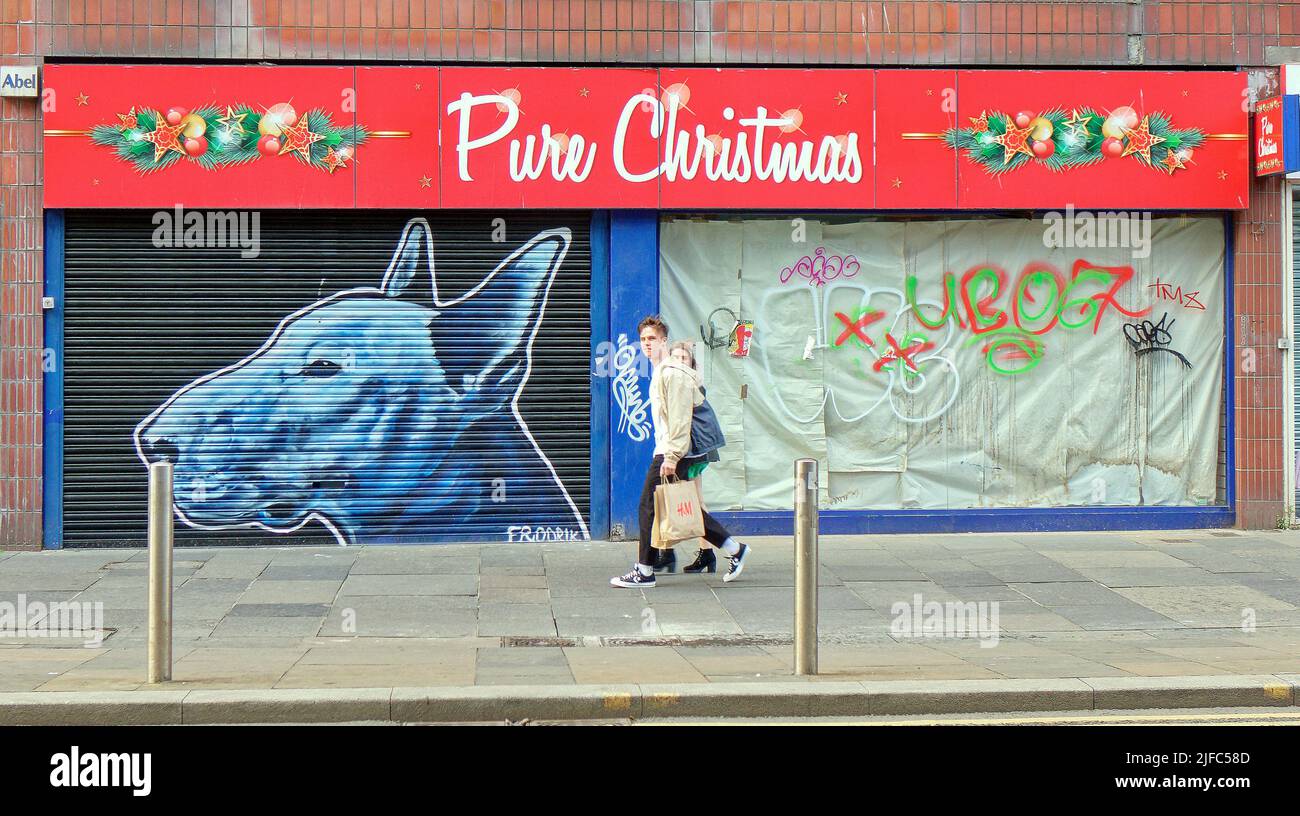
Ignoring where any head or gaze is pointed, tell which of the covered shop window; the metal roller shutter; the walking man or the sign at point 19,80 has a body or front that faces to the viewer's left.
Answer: the walking man

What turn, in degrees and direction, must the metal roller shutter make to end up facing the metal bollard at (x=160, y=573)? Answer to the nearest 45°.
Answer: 0° — it already faces it

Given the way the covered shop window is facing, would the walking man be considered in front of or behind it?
in front

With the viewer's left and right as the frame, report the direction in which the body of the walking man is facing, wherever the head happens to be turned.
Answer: facing to the left of the viewer

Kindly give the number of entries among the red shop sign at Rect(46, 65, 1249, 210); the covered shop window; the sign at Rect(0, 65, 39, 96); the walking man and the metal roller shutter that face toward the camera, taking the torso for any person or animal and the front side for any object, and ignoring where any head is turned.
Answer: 4

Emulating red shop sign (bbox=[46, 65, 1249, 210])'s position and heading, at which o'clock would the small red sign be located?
The small red sign is roughly at 9 o'clock from the red shop sign.

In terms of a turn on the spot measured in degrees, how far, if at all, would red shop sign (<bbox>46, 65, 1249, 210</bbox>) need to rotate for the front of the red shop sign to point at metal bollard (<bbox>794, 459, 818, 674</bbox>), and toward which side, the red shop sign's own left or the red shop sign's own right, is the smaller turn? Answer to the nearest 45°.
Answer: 0° — it already faces it

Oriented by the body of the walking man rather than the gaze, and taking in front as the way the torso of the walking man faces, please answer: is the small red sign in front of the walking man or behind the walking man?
behind

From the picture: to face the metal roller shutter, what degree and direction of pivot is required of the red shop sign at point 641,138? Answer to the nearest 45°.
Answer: approximately 90° to its right

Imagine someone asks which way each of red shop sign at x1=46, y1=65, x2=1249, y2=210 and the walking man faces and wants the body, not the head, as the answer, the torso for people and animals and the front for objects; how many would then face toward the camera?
1

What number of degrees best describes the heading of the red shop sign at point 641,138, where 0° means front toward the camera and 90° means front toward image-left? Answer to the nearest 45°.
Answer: approximately 0°
